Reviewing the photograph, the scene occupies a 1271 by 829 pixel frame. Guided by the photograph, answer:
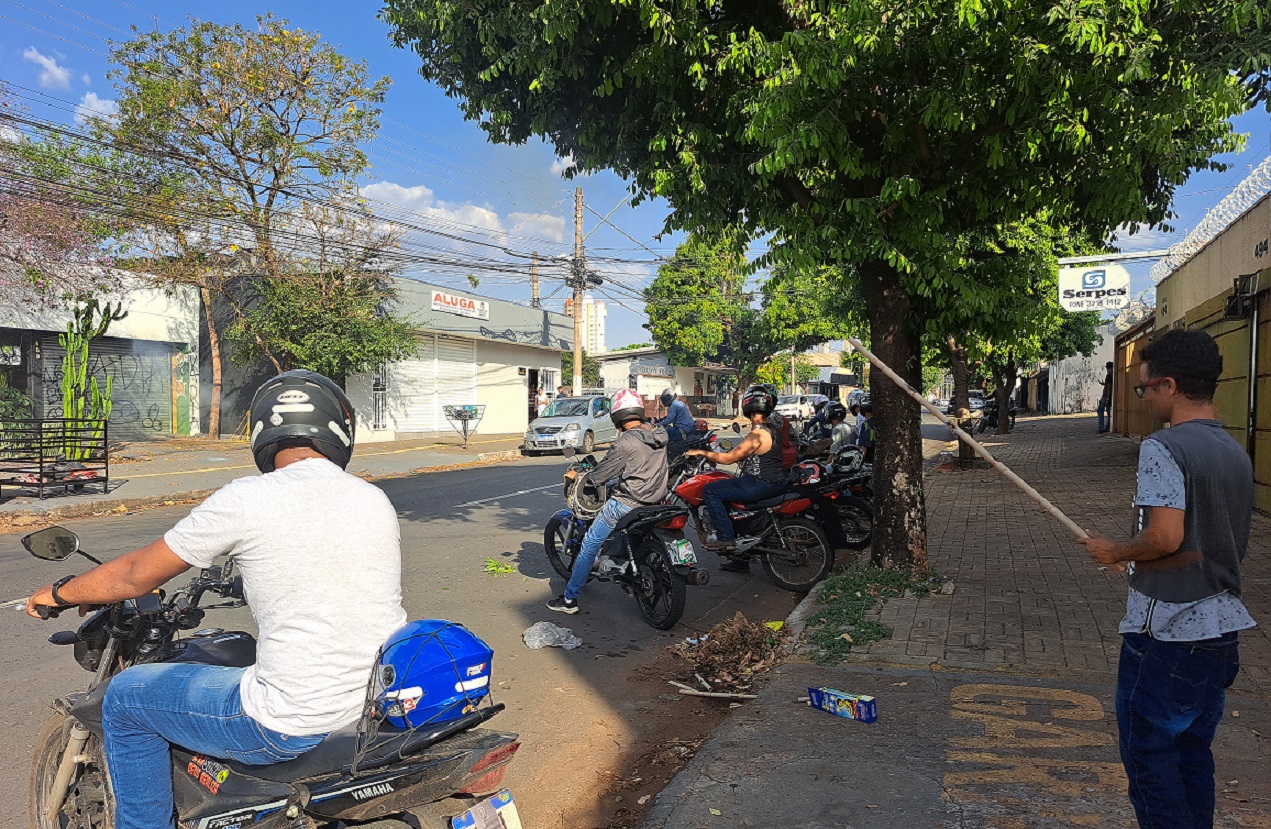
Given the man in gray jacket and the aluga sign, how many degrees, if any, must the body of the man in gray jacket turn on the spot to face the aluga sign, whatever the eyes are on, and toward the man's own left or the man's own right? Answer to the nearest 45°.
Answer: approximately 45° to the man's own right

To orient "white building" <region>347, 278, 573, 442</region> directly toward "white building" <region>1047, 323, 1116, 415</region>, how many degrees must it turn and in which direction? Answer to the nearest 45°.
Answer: approximately 45° to its left

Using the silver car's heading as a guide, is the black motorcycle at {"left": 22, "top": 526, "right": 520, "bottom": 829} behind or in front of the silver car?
in front

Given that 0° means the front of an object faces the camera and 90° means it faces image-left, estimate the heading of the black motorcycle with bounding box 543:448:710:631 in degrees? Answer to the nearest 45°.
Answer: approximately 135°

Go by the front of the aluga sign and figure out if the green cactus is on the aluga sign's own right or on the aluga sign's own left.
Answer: on the aluga sign's own right

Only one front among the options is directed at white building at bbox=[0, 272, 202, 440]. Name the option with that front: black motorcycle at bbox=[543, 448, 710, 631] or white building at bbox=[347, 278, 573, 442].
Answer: the black motorcycle

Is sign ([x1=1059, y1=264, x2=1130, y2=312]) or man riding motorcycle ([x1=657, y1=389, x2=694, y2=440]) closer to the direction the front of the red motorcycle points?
the man riding motorcycle

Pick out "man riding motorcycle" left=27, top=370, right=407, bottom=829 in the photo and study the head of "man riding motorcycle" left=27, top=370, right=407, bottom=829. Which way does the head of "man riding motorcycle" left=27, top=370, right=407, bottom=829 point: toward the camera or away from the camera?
away from the camera

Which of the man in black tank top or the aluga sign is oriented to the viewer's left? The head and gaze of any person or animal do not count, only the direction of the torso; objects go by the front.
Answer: the man in black tank top

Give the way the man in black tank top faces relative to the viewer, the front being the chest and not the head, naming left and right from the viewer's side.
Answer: facing to the left of the viewer

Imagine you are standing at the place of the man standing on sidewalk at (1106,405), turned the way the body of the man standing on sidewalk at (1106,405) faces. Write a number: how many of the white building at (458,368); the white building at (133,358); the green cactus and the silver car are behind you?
0

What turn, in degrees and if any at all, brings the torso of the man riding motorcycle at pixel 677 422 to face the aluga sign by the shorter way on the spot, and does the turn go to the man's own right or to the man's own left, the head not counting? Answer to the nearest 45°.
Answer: approximately 45° to the man's own right

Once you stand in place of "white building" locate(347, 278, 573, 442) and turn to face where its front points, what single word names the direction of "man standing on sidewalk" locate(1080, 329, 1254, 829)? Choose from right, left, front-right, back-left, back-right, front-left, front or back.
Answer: front-right

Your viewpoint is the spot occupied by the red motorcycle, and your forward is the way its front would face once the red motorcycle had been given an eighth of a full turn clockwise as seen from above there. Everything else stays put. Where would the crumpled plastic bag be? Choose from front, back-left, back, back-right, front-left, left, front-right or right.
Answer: left

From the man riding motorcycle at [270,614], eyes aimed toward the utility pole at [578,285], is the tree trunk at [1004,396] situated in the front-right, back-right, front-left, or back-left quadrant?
front-right
